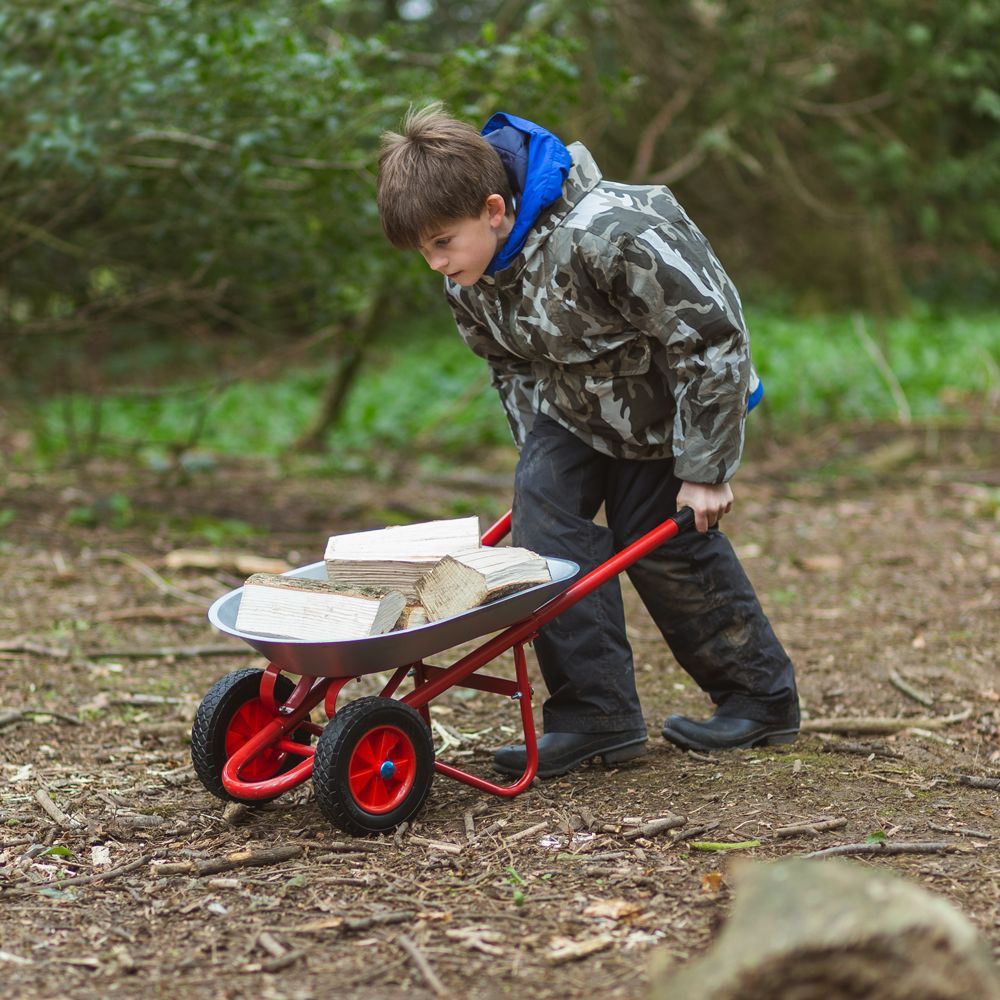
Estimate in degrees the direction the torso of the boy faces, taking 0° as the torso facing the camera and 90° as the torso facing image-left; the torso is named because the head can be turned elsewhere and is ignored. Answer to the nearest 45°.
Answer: approximately 45°

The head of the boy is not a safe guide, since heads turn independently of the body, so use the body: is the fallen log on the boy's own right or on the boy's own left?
on the boy's own left

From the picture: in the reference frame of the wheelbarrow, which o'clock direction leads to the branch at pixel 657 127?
The branch is roughly at 5 o'clock from the wheelbarrow.

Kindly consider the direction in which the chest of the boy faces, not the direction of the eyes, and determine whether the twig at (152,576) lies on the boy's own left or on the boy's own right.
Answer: on the boy's own right

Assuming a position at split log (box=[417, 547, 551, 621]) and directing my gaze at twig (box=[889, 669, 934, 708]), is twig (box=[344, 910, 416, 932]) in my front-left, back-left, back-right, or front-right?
back-right

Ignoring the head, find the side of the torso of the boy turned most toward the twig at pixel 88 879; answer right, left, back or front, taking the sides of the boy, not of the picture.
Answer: front
